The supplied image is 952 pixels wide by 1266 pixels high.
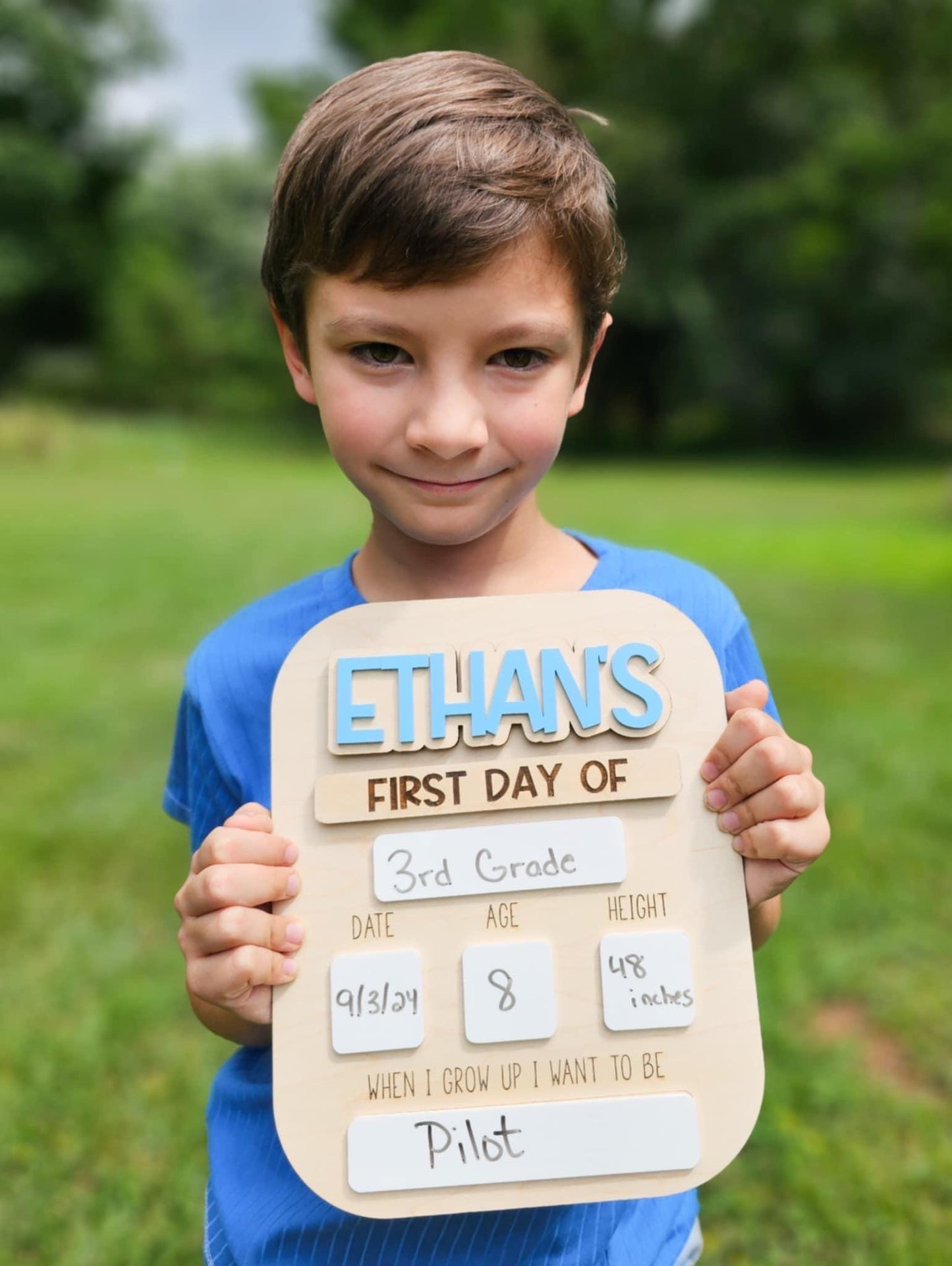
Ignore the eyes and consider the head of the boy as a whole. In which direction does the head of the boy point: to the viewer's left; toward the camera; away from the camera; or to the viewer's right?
toward the camera

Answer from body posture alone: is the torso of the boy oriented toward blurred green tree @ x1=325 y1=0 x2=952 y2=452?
no

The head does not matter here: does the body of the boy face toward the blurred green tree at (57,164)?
no

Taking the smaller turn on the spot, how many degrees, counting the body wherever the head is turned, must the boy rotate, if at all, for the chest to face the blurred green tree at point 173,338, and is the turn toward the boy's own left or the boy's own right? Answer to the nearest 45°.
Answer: approximately 180°

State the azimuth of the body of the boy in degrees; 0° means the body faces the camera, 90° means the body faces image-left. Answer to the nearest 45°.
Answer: approximately 0°

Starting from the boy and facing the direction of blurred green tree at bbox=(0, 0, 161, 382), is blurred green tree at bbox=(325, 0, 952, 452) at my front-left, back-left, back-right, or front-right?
front-right

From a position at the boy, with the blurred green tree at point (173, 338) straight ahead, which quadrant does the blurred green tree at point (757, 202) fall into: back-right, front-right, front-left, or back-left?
front-right
